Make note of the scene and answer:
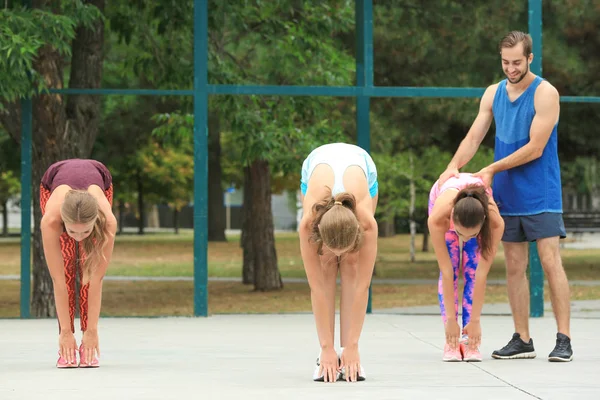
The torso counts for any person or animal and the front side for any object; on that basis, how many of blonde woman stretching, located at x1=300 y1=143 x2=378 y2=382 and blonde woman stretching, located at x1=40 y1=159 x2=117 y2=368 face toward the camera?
2

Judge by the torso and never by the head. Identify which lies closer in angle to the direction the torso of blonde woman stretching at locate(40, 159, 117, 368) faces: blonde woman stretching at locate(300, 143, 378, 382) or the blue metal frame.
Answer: the blonde woman stretching

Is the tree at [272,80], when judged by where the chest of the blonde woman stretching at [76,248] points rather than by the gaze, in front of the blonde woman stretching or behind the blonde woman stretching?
behind

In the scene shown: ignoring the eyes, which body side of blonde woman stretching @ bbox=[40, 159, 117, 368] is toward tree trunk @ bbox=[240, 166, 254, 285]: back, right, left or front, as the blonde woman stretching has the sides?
back

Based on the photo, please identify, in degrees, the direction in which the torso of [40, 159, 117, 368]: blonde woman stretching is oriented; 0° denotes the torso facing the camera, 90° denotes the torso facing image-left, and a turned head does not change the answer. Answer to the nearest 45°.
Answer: approximately 0°

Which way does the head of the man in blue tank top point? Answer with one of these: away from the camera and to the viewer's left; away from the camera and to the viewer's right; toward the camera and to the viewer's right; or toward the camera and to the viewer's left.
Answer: toward the camera and to the viewer's left

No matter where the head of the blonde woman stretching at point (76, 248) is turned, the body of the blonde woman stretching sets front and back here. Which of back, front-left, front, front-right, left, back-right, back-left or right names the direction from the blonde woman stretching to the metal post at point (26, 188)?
back

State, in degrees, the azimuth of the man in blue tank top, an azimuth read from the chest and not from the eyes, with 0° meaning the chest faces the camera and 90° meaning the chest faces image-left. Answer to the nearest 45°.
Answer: approximately 45°

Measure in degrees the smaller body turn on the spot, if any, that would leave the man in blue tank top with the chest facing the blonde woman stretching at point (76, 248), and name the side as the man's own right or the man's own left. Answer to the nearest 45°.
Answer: approximately 45° to the man's own right

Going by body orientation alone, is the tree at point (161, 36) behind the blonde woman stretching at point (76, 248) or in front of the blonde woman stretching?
behind

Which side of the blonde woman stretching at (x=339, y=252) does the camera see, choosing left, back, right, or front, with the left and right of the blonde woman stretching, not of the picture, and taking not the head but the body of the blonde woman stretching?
front

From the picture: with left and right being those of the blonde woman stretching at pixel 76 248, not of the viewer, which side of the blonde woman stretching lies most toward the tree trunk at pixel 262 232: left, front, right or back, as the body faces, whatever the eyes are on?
back
